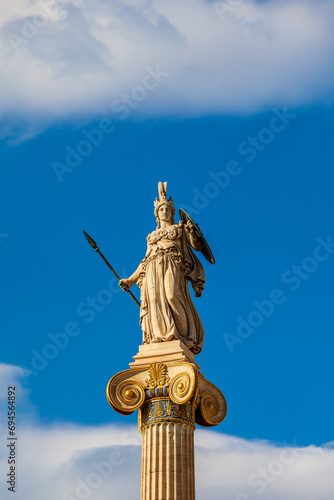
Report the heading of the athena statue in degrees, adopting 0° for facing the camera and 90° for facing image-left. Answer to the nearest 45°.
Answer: approximately 0°
